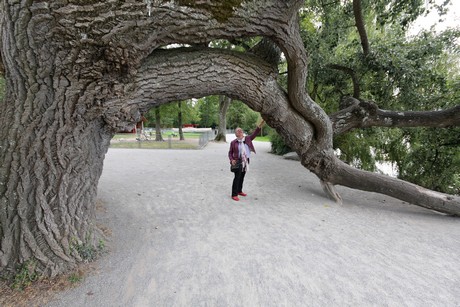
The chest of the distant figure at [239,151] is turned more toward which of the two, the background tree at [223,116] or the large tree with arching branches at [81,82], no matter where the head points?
the large tree with arching branches

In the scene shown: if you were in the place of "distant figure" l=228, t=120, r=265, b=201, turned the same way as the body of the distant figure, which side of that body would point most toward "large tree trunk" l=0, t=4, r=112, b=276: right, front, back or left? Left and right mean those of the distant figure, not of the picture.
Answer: right

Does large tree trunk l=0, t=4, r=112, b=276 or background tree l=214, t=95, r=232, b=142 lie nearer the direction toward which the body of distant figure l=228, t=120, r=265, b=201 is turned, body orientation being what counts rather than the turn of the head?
the large tree trunk

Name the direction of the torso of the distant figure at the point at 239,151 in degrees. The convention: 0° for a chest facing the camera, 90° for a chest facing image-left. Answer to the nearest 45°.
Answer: approximately 315°

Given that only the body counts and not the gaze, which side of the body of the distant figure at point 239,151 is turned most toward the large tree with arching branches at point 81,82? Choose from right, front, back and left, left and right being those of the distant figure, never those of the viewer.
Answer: right

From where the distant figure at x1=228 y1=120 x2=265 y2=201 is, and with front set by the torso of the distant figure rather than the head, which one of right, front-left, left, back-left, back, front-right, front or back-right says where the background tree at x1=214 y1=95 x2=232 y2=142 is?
back-left

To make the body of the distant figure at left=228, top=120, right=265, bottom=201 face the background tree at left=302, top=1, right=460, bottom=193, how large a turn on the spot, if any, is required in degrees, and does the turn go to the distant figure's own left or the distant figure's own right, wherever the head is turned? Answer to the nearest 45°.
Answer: approximately 45° to the distant figure's own left

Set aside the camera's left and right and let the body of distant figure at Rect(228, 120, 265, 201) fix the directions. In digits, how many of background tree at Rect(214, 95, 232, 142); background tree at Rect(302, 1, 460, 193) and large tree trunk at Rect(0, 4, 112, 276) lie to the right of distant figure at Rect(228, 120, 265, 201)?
1
